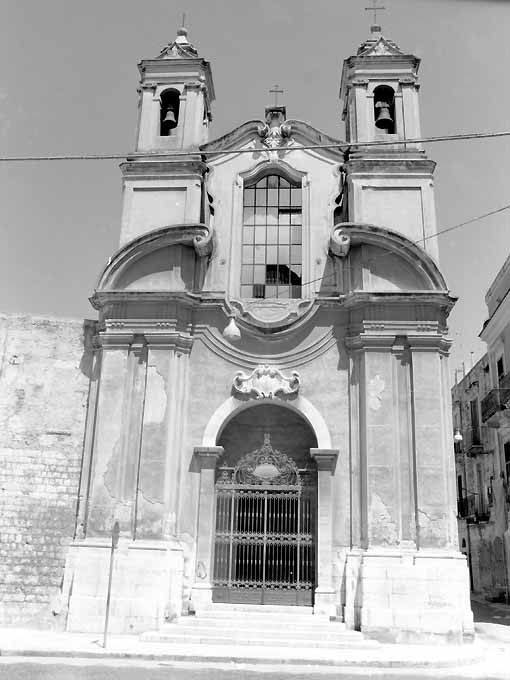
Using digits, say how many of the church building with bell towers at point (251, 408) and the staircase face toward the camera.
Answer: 2

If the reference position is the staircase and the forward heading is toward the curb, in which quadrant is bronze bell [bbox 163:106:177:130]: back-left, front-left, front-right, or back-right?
back-right

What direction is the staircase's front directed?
toward the camera

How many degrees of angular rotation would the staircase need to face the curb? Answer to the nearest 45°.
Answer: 0° — it already faces it

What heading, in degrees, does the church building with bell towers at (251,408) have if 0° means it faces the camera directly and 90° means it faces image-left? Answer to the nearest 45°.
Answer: approximately 0°
